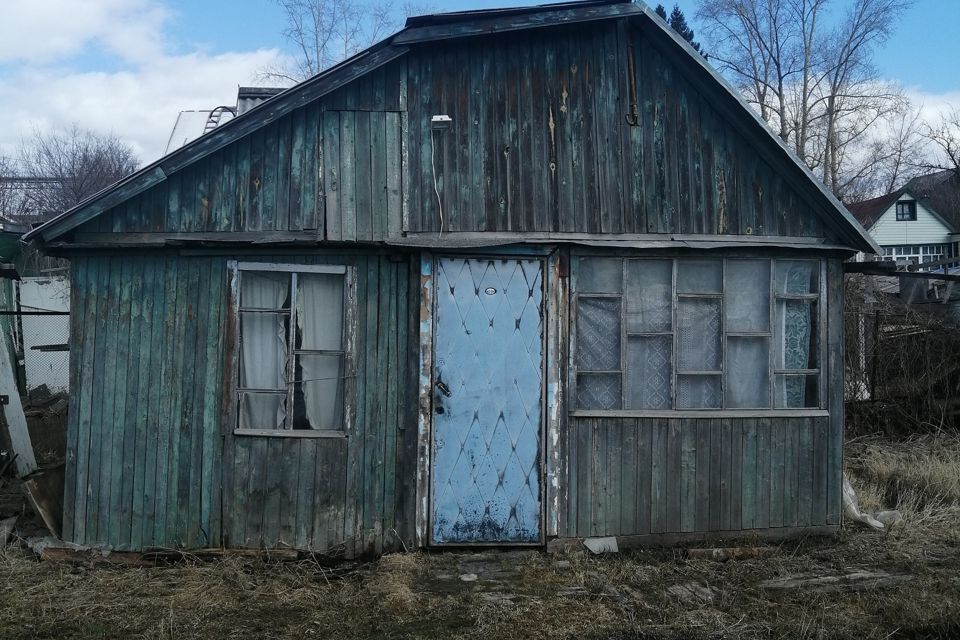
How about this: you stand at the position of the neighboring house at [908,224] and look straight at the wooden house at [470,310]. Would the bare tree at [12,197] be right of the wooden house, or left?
right

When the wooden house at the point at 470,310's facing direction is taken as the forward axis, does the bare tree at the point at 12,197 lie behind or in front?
behind

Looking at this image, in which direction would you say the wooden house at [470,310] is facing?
toward the camera

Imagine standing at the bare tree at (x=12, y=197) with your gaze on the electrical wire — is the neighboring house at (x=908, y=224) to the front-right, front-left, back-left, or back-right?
front-left

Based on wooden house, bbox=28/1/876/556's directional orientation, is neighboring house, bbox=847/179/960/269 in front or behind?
behind

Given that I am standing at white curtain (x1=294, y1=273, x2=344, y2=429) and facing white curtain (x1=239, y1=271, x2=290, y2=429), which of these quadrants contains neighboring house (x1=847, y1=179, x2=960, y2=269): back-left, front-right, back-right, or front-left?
back-right
